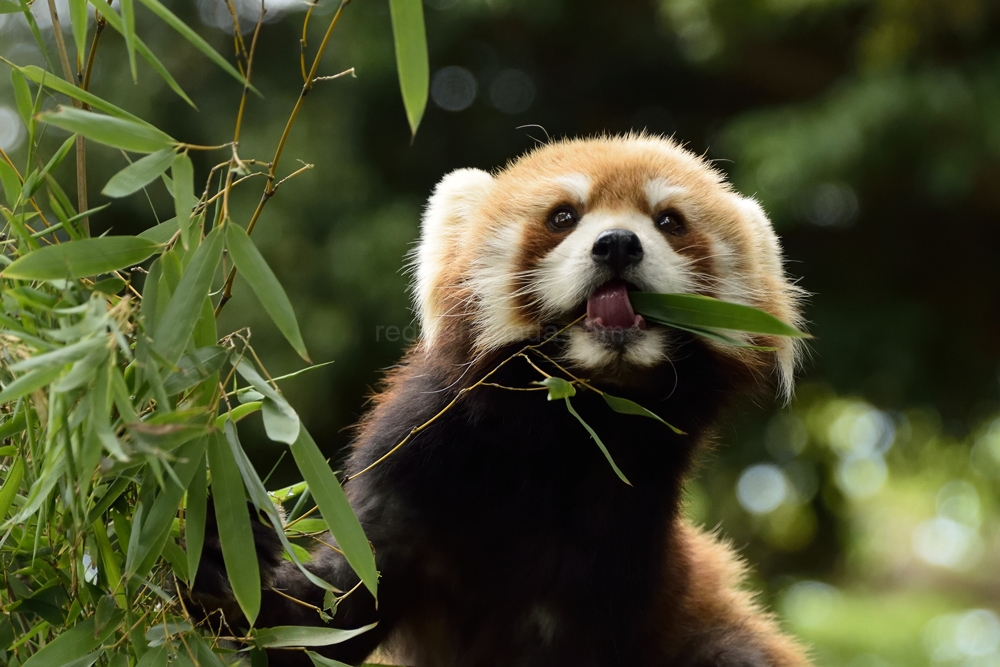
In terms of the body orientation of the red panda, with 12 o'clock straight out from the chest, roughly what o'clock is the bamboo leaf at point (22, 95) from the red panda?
The bamboo leaf is roughly at 2 o'clock from the red panda.

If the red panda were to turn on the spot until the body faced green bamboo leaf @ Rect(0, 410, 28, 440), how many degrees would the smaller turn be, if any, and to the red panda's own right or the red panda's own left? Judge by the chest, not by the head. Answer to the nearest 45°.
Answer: approximately 45° to the red panda's own right

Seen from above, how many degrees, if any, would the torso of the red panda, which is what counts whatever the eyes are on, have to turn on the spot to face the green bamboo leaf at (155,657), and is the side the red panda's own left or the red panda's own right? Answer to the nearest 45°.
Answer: approximately 45° to the red panda's own right

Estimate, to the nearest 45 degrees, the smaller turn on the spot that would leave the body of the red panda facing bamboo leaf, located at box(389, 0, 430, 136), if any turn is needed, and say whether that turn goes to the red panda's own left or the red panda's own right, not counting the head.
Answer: approximately 45° to the red panda's own right

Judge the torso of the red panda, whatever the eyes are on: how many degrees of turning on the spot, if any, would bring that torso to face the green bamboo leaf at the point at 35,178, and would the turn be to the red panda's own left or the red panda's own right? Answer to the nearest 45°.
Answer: approximately 45° to the red panda's own right

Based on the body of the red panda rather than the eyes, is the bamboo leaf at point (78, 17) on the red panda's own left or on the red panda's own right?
on the red panda's own right

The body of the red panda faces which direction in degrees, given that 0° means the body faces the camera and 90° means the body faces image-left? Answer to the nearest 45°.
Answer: approximately 0°
